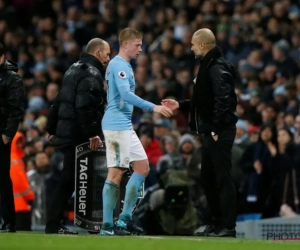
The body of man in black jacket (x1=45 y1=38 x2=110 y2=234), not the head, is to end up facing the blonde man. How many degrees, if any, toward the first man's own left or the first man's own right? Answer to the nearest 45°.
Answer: approximately 45° to the first man's own right

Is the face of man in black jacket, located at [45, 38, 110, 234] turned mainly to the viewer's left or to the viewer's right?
to the viewer's right

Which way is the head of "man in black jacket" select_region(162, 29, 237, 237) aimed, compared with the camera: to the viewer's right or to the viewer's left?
to the viewer's left

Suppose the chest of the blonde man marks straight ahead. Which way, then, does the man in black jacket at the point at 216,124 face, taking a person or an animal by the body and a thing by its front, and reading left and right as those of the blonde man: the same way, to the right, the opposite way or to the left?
the opposite way

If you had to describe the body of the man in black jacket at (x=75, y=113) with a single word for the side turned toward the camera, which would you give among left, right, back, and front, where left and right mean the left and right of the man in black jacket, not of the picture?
right

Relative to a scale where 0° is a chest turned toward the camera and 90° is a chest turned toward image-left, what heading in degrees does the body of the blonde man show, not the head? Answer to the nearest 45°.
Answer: approximately 270°

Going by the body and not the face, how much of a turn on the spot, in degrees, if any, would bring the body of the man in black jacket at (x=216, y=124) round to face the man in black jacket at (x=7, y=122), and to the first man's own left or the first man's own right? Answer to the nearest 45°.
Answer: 0° — they already face them

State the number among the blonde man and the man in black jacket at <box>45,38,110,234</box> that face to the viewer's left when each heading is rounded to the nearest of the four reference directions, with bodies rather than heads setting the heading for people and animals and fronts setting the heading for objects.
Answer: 0

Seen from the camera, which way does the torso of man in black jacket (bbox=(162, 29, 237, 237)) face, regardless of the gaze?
to the viewer's left
